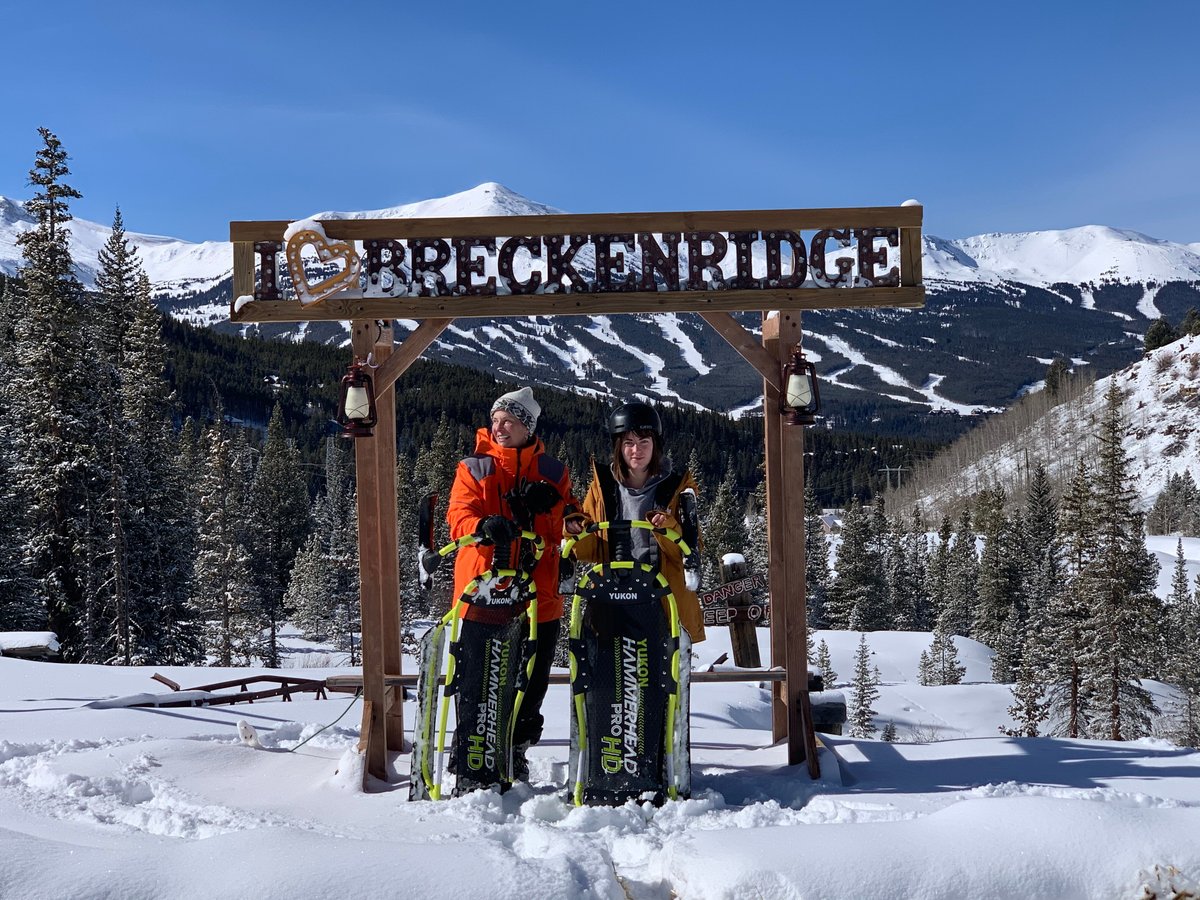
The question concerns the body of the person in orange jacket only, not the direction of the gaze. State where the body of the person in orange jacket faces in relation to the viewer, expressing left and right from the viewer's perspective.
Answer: facing the viewer

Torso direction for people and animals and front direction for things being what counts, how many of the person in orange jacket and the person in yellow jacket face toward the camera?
2

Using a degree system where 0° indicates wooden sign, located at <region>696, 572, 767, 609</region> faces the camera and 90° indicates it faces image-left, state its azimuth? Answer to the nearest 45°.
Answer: approximately 0°

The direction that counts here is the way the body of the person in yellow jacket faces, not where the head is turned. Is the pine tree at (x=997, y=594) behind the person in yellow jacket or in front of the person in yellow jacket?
behind

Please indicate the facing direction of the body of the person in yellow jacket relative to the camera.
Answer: toward the camera

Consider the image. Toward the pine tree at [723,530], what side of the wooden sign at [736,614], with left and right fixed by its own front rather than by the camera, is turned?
back

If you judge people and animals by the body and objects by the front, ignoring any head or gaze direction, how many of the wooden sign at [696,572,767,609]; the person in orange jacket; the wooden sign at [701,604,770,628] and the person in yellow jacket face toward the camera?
4

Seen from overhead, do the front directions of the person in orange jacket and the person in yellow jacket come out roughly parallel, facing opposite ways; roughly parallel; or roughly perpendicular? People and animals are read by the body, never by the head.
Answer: roughly parallel

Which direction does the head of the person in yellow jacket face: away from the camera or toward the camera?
toward the camera

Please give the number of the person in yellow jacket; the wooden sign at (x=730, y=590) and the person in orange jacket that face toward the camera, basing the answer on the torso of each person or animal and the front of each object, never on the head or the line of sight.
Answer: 3
